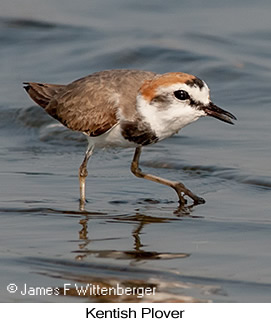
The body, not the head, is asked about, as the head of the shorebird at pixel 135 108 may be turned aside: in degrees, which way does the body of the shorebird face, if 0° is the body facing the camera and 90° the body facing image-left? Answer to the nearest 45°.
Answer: approximately 270°
